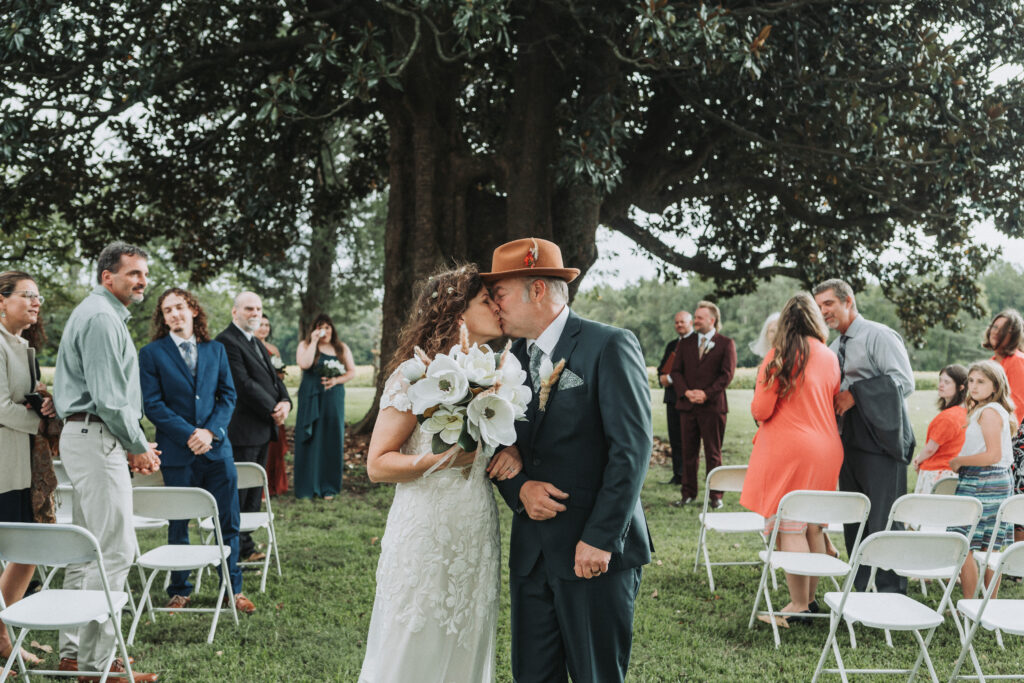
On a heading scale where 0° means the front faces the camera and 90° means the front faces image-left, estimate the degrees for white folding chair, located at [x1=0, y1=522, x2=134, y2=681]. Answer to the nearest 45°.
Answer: approximately 225°

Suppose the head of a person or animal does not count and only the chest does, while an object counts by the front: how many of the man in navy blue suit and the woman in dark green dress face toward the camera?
2

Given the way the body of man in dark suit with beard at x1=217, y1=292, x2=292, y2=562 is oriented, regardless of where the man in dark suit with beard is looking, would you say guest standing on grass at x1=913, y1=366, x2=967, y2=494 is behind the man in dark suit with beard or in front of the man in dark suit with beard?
in front

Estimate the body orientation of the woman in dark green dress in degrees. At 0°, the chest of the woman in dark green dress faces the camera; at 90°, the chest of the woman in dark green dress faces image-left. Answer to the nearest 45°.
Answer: approximately 0°

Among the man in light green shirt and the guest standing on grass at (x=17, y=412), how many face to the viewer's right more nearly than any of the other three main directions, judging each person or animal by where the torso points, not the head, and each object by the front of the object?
2

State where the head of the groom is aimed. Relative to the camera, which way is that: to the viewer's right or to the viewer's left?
to the viewer's left

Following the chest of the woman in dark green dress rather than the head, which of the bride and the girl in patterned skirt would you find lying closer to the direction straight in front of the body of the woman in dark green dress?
the bride

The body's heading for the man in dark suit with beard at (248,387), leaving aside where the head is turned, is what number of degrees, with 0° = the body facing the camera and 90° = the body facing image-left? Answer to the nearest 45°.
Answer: approximately 315°

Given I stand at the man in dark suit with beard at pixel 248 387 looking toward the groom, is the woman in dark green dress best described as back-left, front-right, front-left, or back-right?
back-left

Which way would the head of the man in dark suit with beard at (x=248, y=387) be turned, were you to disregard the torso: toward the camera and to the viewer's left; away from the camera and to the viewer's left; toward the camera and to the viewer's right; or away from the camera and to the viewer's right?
toward the camera and to the viewer's right

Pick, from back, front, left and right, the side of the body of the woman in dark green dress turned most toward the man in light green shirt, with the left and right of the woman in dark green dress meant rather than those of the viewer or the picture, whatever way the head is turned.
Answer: front
